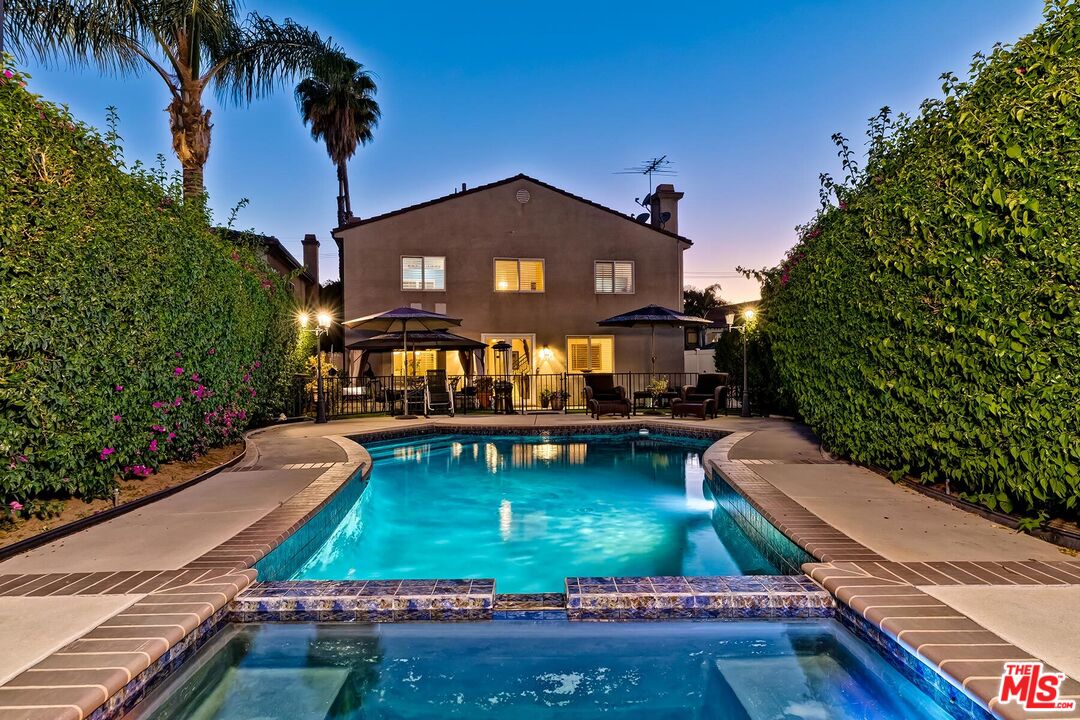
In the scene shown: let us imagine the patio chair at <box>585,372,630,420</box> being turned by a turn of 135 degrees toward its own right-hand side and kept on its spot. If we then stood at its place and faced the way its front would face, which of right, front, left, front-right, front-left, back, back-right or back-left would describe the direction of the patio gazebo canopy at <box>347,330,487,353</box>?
front

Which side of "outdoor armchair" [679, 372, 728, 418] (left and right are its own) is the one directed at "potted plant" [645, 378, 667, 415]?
right

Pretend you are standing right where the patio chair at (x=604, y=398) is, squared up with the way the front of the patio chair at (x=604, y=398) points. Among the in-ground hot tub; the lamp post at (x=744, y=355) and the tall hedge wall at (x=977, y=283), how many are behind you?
0

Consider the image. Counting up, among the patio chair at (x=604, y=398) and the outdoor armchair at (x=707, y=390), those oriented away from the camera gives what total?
0

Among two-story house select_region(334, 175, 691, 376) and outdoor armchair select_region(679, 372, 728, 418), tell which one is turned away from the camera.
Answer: the two-story house

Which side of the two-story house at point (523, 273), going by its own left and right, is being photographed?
back

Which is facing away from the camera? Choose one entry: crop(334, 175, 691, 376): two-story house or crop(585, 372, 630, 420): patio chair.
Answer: the two-story house

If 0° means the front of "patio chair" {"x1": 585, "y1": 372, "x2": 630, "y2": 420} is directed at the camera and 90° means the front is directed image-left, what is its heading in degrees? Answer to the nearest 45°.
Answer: approximately 315°

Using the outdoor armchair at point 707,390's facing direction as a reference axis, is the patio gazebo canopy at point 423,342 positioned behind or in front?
in front

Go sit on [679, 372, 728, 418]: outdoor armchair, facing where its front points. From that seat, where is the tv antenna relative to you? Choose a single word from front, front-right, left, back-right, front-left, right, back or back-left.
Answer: back-right

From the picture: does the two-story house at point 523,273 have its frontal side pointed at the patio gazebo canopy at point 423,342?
no

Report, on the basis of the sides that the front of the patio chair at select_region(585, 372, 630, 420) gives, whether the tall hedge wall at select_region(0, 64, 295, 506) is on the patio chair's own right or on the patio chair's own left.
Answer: on the patio chair's own right
